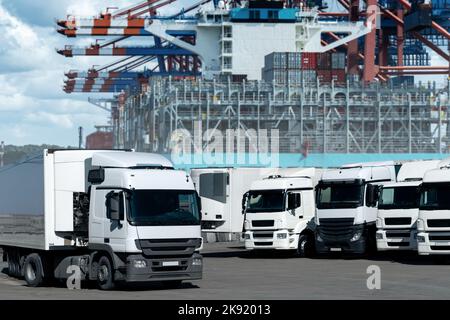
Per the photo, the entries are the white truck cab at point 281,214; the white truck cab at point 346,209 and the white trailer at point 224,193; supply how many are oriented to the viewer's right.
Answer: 0

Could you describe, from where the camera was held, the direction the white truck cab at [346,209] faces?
facing the viewer and to the left of the viewer

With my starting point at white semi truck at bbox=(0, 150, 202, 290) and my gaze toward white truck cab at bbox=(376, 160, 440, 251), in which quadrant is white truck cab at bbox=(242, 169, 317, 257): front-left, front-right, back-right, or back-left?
front-left

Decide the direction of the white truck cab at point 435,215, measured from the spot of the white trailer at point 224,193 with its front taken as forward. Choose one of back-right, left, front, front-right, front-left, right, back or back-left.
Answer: left

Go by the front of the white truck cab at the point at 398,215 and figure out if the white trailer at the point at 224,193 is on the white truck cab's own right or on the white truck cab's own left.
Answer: on the white truck cab's own right

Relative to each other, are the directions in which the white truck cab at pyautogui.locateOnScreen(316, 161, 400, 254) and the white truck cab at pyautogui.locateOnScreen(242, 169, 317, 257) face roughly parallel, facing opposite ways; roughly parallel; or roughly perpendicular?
roughly parallel

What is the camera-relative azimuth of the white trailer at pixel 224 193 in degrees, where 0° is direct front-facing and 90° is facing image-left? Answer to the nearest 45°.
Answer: approximately 45°

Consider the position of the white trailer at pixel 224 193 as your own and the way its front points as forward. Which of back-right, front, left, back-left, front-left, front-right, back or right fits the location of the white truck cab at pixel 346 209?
left

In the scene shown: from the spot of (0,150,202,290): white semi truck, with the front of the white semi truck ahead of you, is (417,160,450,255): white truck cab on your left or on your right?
on your left

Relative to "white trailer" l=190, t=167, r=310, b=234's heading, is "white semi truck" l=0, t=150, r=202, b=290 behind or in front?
in front

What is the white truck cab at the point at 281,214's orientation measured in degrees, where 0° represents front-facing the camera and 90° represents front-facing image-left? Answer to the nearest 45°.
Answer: approximately 45°

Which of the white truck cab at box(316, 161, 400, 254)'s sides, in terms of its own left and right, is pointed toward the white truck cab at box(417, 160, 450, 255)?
left

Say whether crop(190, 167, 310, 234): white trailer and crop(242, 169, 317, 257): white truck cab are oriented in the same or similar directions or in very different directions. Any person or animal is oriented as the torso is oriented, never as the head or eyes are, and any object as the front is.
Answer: same or similar directions

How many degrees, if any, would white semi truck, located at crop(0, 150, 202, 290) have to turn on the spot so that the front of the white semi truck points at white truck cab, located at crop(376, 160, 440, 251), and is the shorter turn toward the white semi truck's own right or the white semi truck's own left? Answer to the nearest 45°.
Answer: approximately 90° to the white semi truck's own left
